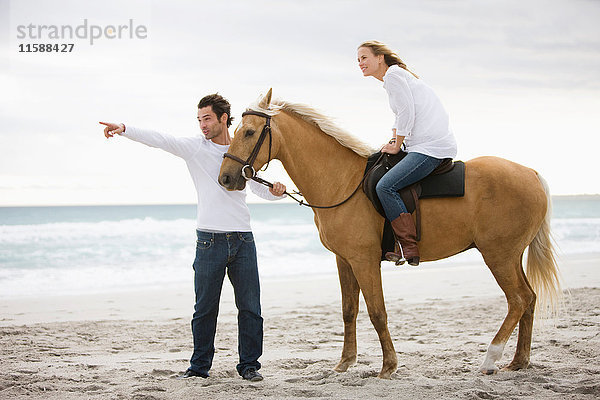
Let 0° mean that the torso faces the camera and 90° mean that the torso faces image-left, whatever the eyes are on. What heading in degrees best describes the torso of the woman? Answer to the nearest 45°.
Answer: approximately 90°

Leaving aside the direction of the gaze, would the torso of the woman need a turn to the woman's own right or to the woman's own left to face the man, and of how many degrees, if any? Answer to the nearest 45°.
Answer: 0° — they already face them

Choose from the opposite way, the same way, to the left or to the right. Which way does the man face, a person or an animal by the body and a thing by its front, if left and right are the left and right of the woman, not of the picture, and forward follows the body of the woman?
to the left

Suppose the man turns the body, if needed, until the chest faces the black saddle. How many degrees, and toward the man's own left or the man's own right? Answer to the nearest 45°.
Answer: approximately 90° to the man's own left

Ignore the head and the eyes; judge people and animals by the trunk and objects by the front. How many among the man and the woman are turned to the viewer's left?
1

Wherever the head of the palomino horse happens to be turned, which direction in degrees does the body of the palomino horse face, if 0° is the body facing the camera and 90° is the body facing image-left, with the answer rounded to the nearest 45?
approximately 90°

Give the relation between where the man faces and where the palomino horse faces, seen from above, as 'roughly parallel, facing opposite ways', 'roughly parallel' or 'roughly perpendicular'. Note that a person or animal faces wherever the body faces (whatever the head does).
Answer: roughly perpendicular
